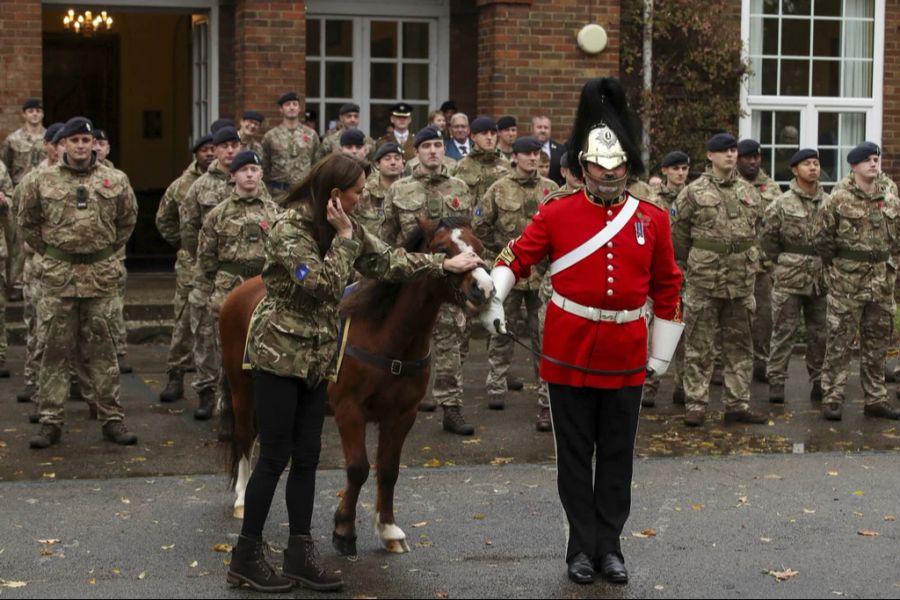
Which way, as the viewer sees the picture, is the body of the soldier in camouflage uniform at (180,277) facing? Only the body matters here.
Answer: toward the camera

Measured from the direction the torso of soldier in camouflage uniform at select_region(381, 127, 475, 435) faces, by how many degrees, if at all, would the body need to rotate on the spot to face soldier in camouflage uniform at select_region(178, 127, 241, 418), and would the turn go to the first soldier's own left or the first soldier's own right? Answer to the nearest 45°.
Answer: approximately 90° to the first soldier's own right

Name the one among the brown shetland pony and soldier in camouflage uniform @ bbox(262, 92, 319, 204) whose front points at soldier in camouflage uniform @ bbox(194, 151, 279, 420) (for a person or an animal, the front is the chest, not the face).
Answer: soldier in camouflage uniform @ bbox(262, 92, 319, 204)

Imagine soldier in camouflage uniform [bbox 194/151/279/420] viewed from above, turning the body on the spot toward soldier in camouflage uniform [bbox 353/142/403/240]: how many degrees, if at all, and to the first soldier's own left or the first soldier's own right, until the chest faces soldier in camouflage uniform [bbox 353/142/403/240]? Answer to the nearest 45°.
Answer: approximately 135° to the first soldier's own left

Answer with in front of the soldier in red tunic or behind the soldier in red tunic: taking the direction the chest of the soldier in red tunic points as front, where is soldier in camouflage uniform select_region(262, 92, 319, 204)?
behind

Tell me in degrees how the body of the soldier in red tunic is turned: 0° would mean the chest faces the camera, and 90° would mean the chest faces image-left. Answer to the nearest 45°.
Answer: approximately 0°

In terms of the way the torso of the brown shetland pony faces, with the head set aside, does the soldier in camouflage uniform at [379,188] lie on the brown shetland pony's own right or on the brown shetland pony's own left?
on the brown shetland pony's own left

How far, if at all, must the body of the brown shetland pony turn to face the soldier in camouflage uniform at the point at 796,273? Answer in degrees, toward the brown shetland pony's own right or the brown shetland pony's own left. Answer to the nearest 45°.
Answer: approximately 90° to the brown shetland pony's own left
